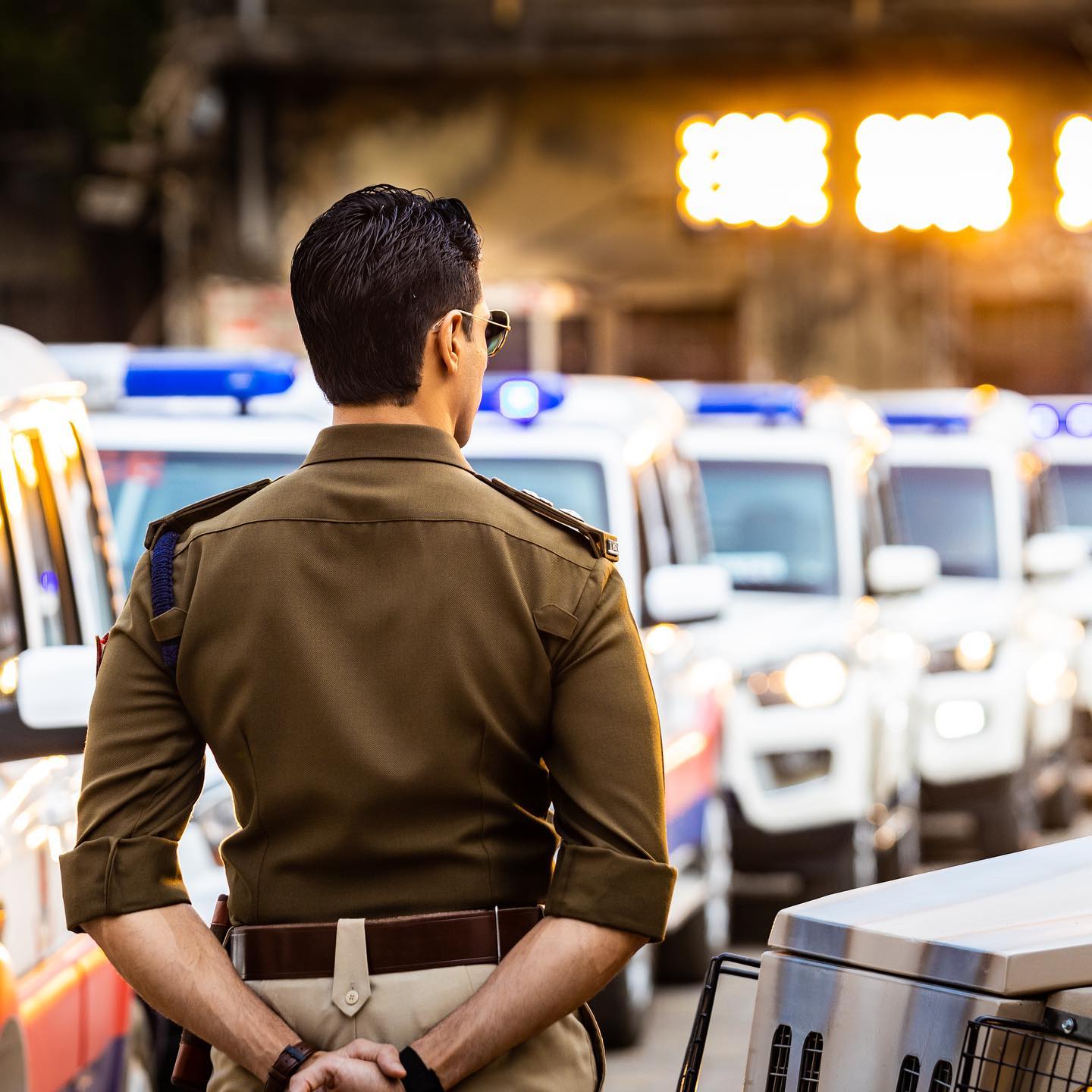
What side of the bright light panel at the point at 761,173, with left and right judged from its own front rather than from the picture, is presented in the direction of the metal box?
front

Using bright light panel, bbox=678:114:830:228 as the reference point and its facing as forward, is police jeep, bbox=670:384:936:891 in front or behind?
in front

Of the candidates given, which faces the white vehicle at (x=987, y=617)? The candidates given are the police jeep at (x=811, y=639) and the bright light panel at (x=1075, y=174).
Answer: the bright light panel

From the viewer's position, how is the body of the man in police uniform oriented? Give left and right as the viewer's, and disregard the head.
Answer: facing away from the viewer

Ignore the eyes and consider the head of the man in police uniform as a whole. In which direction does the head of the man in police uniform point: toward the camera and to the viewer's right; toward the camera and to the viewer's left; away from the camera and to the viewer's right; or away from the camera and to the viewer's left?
away from the camera and to the viewer's right

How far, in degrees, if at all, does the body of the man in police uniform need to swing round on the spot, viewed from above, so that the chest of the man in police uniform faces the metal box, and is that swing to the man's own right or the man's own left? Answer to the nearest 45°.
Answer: approximately 90° to the man's own right

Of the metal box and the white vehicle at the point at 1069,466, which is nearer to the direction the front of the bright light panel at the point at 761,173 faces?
the metal box

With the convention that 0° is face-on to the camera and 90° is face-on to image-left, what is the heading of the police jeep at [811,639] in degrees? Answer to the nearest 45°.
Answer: approximately 45°

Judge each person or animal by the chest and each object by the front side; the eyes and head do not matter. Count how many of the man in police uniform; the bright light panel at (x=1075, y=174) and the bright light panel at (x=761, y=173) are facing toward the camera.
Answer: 2

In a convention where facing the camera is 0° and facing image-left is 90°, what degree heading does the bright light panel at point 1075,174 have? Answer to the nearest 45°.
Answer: approximately 0°
